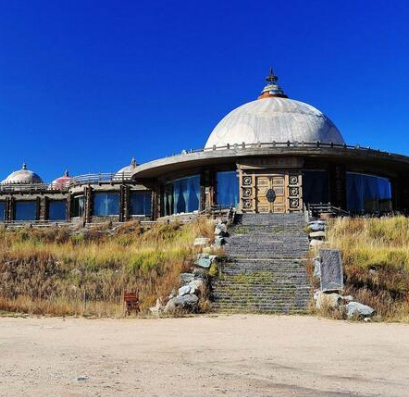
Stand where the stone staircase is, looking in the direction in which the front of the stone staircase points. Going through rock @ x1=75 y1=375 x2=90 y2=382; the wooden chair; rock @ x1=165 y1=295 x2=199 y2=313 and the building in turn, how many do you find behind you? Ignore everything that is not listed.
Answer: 1

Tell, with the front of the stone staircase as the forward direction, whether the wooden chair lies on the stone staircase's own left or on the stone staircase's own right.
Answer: on the stone staircase's own right

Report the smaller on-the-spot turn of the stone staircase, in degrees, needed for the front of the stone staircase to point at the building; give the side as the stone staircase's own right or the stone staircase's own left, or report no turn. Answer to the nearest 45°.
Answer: approximately 180°

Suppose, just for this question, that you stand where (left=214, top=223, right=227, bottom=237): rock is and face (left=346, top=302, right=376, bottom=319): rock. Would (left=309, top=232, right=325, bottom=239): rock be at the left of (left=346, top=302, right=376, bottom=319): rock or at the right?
left

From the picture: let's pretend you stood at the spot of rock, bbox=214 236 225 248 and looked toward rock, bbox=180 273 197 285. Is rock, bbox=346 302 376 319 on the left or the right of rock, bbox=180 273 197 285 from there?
left

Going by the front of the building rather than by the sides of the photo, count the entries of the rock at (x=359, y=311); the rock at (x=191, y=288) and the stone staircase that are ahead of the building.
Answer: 3

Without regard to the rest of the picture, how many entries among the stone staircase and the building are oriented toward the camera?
2

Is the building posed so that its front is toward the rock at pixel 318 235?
yes

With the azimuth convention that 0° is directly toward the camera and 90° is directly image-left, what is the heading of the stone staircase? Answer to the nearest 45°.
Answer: approximately 0°

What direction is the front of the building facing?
toward the camera

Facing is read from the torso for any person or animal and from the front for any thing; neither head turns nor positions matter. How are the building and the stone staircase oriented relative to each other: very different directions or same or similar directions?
same or similar directions

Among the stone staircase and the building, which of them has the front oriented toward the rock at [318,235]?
the building

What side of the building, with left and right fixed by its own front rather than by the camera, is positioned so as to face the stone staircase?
front

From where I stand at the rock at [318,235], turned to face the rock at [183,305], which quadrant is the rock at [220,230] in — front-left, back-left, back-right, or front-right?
front-right

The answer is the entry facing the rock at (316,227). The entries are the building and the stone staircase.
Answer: the building

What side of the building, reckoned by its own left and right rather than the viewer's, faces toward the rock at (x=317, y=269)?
front

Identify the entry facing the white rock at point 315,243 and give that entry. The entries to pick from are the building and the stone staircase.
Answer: the building

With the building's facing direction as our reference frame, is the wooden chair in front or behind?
in front
